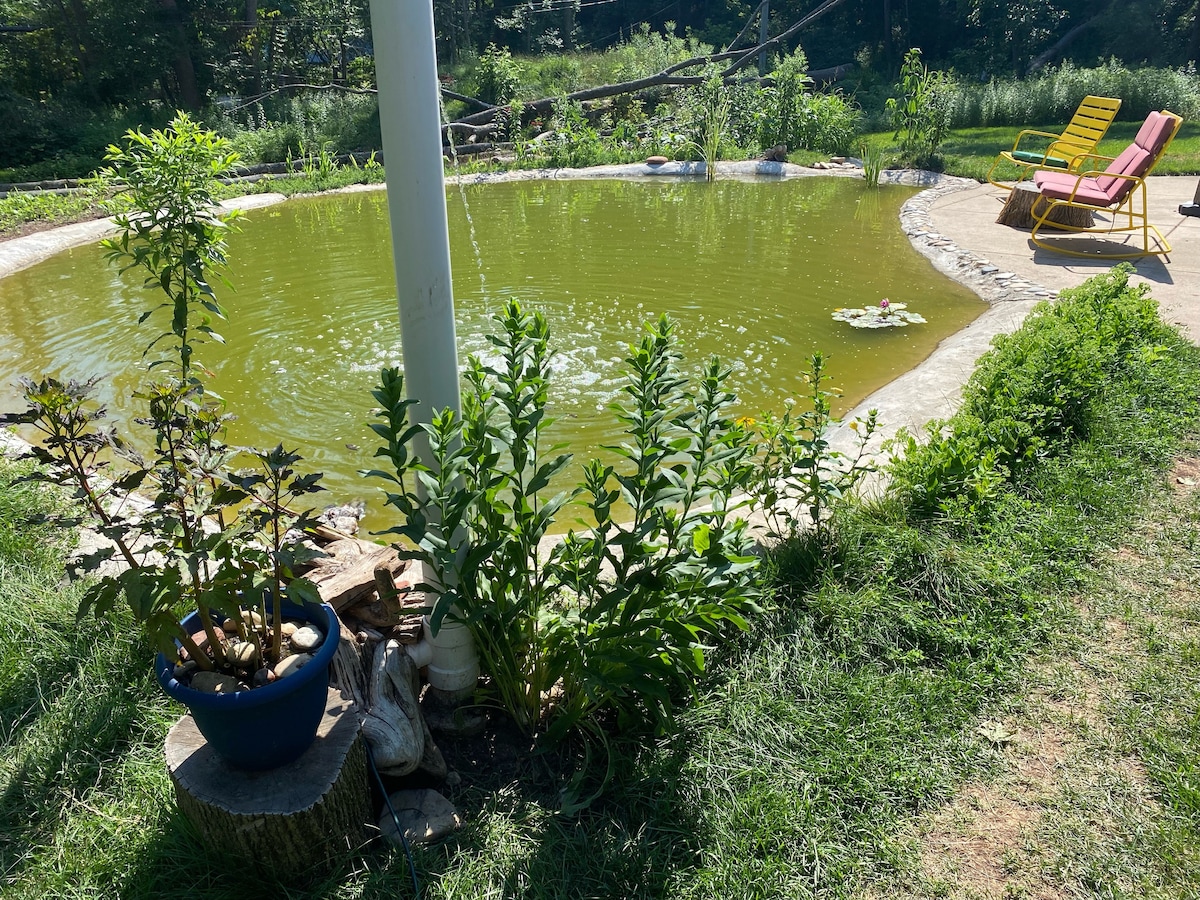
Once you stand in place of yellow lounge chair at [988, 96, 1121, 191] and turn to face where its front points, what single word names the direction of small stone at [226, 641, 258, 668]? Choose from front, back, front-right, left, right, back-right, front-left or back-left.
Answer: front-left

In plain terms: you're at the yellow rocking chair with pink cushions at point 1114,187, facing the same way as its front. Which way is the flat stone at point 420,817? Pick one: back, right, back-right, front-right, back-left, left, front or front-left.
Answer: left

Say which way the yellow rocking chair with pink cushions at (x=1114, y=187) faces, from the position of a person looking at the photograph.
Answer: facing to the left of the viewer

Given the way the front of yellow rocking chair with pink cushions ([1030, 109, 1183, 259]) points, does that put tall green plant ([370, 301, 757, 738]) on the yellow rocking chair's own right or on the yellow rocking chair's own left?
on the yellow rocking chair's own left

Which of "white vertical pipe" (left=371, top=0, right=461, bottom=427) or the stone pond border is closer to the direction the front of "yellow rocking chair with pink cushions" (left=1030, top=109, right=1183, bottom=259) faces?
the stone pond border

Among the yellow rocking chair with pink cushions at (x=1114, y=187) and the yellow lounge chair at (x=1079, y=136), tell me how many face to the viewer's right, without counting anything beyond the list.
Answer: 0

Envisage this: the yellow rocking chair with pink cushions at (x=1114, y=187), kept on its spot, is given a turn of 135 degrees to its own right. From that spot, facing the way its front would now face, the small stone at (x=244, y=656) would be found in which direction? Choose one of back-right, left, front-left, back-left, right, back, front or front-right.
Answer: back-right

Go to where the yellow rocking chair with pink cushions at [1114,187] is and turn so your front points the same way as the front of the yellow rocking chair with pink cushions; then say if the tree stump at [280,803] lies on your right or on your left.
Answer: on your left

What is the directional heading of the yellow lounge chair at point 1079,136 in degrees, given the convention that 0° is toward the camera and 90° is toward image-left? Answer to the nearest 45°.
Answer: approximately 45°

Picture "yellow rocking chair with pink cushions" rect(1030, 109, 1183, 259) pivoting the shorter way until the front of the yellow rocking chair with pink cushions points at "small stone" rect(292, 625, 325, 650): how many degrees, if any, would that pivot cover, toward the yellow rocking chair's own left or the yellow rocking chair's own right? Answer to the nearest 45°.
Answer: approximately 90° to the yellow rocking chair's own left

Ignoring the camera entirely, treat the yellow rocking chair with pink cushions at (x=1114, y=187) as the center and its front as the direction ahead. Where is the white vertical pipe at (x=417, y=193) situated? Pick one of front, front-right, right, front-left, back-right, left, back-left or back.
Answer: left

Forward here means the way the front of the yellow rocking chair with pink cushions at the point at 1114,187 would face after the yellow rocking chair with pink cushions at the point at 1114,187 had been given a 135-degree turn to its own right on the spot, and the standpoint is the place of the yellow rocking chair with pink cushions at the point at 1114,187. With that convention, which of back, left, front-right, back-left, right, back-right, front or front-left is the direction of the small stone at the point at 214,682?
back-right

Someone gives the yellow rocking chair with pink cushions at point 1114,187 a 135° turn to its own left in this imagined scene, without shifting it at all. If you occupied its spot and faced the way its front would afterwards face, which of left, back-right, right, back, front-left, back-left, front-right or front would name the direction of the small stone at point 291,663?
front-right
